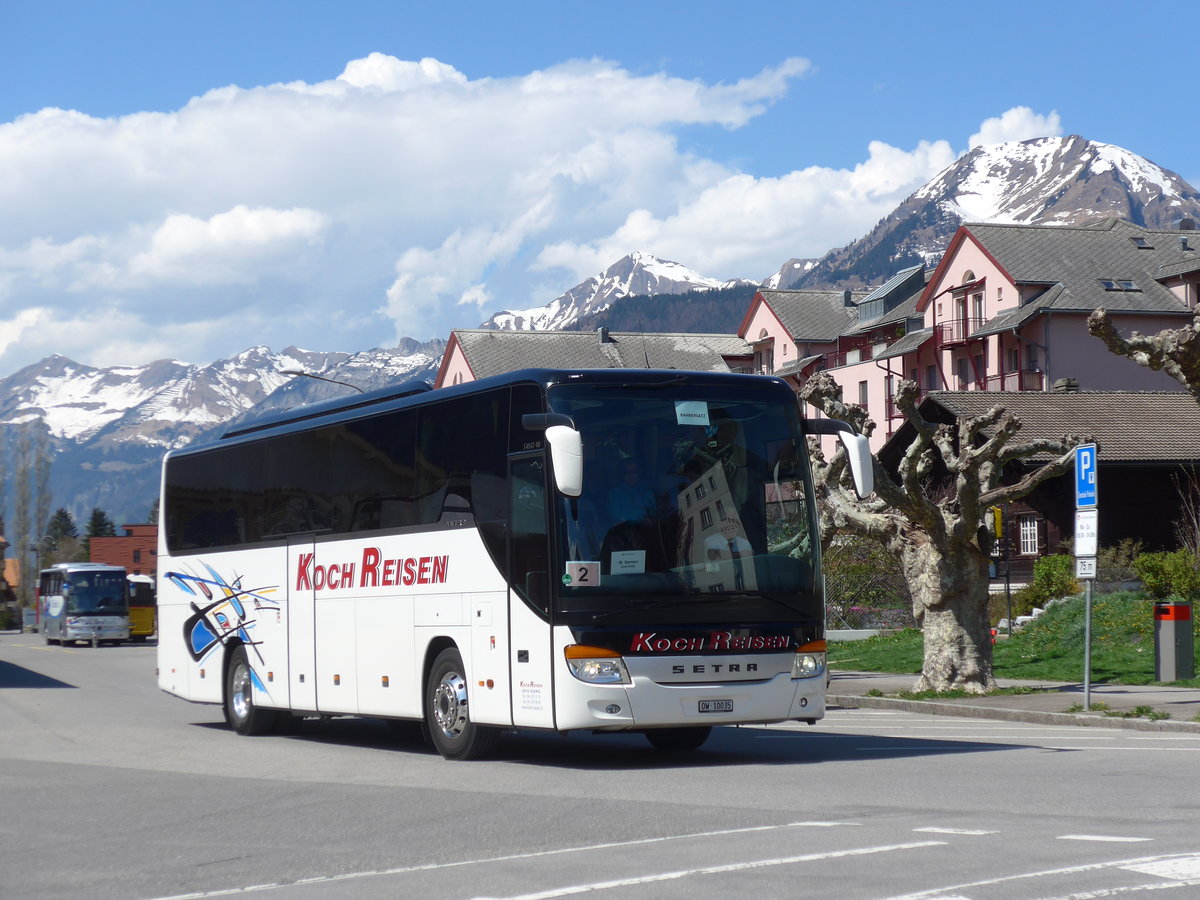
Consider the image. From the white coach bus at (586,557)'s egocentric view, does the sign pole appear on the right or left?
on its left

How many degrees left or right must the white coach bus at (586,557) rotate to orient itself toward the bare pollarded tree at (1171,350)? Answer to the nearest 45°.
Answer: approximately 90° to its left

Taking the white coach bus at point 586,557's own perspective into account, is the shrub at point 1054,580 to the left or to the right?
on its left

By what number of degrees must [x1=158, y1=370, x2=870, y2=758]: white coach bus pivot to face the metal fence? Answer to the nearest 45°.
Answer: approximately 135° to its left

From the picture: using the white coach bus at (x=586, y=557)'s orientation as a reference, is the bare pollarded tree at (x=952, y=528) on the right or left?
on its left

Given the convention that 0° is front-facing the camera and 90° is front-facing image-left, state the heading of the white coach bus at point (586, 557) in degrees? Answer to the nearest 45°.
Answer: approximately 315°

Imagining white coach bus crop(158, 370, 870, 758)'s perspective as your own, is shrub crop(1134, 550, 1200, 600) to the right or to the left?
on its left
